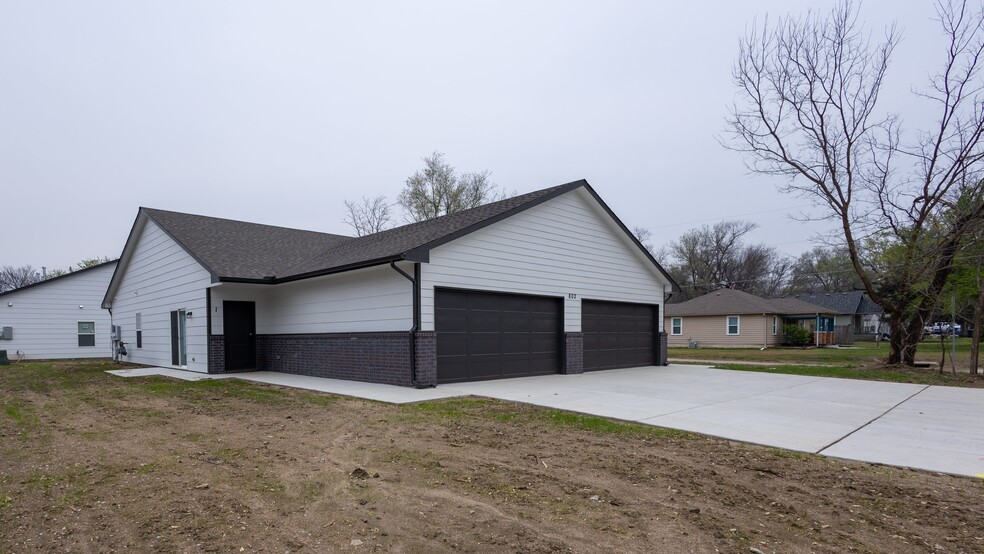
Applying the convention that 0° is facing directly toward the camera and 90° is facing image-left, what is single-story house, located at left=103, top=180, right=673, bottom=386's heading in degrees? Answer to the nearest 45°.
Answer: approximately 315°

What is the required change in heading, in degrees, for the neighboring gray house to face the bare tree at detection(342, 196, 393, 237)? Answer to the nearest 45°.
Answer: approximately 90° to its right

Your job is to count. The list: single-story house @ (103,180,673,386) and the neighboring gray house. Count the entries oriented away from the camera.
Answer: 0

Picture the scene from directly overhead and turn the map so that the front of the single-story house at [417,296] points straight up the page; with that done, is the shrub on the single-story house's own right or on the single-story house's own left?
on the single-story house's own left

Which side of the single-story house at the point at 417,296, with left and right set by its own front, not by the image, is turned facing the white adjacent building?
back

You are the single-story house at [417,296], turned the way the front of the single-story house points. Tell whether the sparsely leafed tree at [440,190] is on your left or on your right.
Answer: on your left

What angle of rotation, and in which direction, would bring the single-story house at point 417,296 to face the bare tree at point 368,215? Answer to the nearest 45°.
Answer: approximately 135° to its left

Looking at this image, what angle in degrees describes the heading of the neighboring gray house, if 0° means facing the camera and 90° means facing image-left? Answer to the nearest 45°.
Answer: approximately 315°

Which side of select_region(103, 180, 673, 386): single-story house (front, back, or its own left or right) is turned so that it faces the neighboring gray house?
left

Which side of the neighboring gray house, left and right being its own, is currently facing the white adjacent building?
right
